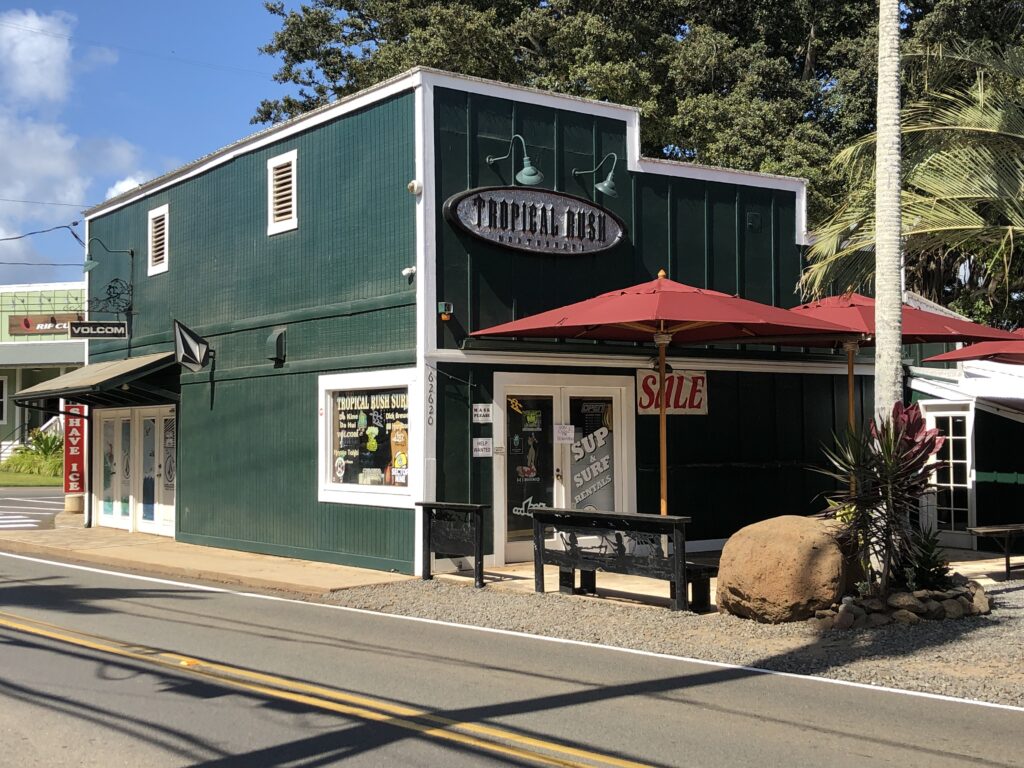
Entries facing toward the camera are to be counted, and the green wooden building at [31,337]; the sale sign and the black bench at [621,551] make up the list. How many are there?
2

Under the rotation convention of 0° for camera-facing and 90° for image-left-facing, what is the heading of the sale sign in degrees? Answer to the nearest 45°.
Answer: approximately 0°

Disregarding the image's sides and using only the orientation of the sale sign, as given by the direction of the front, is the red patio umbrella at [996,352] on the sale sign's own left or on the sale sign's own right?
on the sale sign's own left

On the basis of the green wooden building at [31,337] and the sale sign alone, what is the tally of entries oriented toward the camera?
2

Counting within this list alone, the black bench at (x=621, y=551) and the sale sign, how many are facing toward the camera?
1

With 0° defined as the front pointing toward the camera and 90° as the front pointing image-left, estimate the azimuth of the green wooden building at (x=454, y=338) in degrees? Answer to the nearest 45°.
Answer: approximately 315°

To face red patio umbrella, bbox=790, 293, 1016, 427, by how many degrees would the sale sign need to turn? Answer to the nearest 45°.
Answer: approximately 45° to its left
